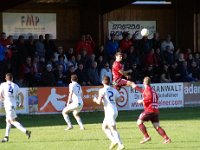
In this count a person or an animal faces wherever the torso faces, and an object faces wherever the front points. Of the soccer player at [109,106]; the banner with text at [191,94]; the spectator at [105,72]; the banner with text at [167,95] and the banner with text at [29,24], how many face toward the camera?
4

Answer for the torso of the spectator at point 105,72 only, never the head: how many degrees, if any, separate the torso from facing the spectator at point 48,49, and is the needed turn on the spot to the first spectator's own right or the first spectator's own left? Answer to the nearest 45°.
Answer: approximately 90° to the first spectator's own right

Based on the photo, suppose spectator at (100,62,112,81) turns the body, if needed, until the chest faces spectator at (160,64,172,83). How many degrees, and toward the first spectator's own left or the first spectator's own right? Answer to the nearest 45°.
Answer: approximately 135° to the first spectator's own left

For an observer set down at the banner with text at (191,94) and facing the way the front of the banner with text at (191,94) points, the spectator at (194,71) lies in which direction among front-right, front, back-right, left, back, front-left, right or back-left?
back

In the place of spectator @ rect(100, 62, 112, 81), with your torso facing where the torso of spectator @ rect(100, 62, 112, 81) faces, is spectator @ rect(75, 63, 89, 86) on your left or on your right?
on your right

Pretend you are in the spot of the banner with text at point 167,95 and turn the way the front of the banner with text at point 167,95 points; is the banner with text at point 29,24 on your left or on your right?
on your right

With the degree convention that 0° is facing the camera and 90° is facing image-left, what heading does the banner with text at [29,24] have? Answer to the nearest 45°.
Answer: approximately 0°
